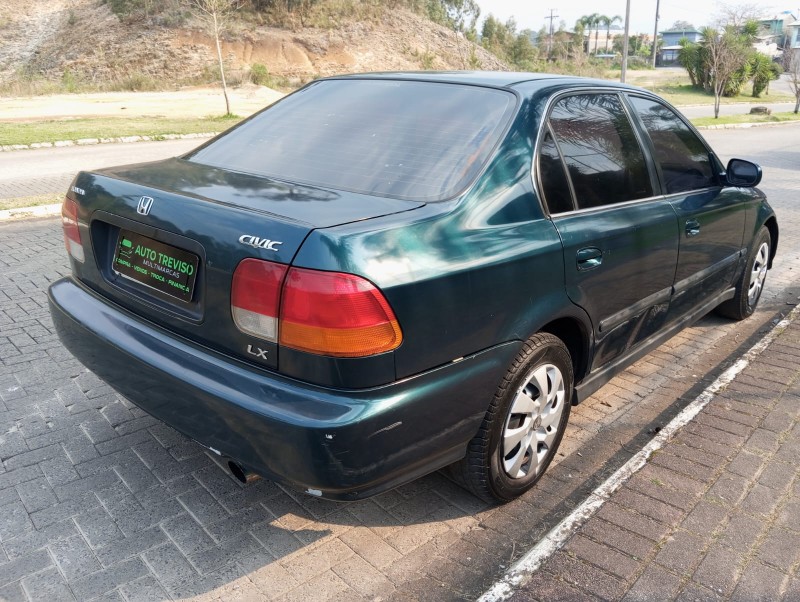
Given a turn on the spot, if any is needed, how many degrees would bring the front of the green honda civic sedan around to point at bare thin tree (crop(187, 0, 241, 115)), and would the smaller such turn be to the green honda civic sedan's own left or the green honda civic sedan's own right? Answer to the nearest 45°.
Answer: approximately 45° to the green honda civic sedan's own left

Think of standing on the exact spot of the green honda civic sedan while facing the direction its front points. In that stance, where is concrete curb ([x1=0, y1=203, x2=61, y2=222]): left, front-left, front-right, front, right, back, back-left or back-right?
left

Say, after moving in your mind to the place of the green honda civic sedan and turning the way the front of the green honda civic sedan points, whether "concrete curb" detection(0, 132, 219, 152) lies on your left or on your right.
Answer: on your left

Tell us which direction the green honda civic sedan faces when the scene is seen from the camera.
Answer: facing away from the viewer and to the right of the viewer
